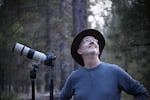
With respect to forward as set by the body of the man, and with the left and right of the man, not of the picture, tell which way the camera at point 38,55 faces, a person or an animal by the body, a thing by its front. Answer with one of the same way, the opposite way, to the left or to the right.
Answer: to the right

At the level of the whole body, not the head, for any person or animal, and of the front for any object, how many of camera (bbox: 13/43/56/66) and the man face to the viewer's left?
1

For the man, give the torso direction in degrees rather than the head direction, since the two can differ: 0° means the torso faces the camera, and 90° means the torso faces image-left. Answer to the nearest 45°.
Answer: approximately 0°

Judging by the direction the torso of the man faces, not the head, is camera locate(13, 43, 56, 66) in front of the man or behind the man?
behind

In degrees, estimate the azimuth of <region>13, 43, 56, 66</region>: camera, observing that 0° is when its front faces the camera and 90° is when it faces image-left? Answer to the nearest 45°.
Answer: approximately 90°

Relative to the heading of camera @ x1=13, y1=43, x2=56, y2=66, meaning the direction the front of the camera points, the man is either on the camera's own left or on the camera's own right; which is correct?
on the camera's own left
